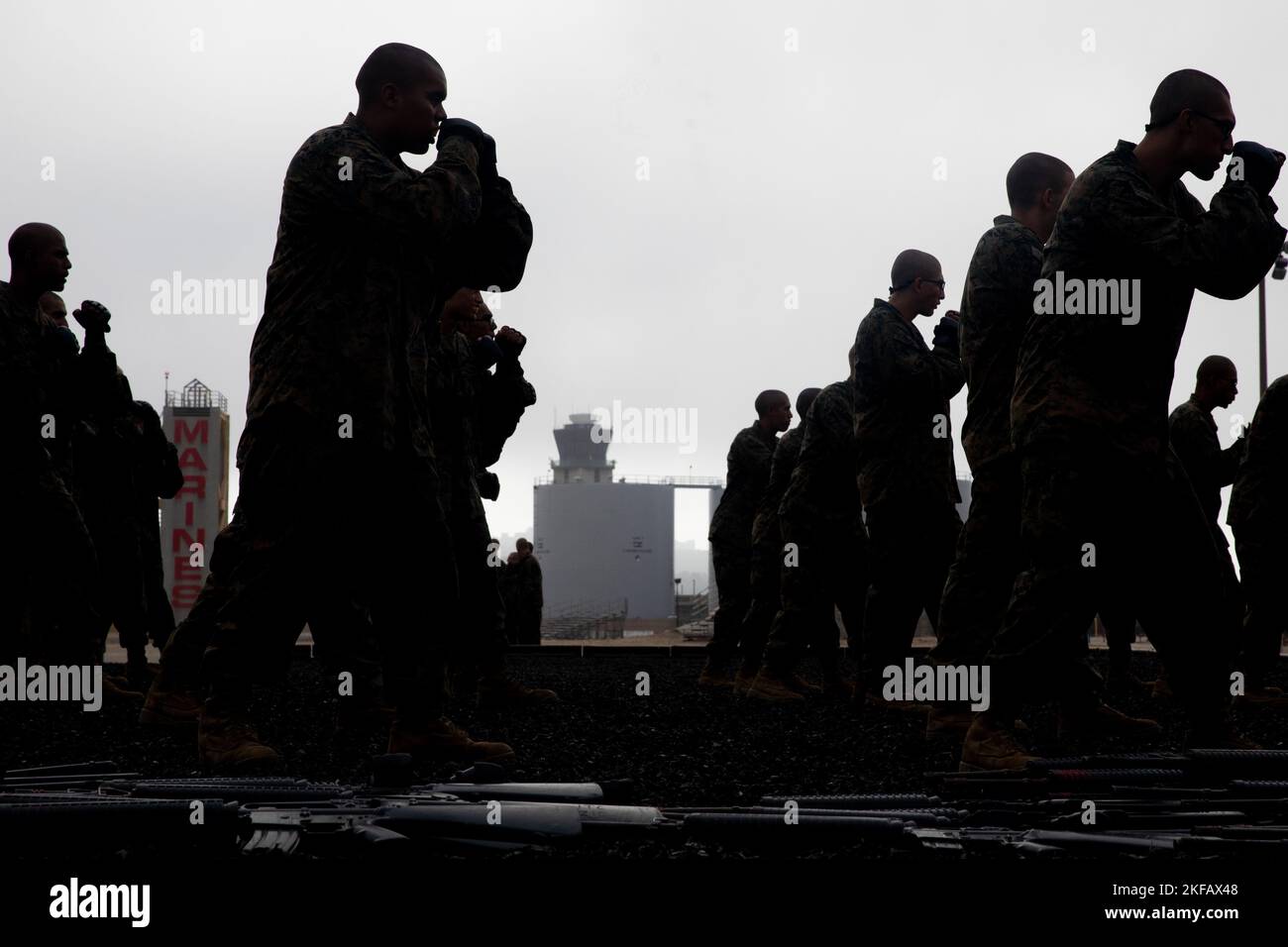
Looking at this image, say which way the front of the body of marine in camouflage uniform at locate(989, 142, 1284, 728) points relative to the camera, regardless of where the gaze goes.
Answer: to the viewer's right

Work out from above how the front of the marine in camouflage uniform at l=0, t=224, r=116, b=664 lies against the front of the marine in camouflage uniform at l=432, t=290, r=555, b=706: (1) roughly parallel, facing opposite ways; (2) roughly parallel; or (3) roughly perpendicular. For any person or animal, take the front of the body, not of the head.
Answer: roughly parallel

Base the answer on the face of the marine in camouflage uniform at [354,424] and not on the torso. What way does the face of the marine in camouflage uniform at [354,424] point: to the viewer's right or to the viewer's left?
to the viewer's right

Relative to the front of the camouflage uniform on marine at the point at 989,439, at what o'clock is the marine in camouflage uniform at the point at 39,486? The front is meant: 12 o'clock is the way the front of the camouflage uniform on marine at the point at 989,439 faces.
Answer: the marine in camouflage uniform at the point at 39,486 is roughly at 6 o'clock from the camouflage uniform on marine at the point at 989,439.

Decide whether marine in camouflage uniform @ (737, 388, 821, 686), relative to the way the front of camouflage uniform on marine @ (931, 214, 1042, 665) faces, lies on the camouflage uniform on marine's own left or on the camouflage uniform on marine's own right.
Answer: on the camouflage uniform on marine's own left

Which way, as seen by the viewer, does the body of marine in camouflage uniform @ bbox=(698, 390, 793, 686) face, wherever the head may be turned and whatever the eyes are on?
to the viewer's right

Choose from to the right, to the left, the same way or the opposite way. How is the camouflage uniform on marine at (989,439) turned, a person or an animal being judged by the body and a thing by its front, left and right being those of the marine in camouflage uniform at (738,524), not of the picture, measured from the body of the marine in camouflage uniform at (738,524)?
the same way

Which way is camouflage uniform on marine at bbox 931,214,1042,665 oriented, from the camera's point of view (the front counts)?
to the viewer's right

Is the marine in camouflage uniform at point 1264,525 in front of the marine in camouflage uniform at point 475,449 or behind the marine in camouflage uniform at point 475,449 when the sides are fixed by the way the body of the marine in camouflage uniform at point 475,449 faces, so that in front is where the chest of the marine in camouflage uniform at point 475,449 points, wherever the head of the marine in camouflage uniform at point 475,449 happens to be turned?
in front

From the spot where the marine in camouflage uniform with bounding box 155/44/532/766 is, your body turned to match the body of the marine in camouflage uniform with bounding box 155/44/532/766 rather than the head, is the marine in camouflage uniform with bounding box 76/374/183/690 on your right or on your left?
on your left

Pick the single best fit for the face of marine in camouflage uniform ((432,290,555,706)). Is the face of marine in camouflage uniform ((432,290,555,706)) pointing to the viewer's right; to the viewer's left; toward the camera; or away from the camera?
to the viewer's right

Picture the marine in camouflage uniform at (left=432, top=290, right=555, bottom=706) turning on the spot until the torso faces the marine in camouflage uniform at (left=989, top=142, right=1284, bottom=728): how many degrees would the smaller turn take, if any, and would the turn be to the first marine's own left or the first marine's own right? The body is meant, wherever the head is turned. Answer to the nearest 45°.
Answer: approximately 45° to the first marine's own right

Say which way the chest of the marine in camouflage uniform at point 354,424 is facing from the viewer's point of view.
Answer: to the viewer's right

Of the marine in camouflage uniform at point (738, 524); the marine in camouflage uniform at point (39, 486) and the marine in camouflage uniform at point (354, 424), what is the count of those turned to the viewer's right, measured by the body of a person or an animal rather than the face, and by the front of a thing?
3

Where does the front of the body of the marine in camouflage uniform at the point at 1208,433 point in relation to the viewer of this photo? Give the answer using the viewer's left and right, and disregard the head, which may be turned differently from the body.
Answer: facing to the right of the viewer
